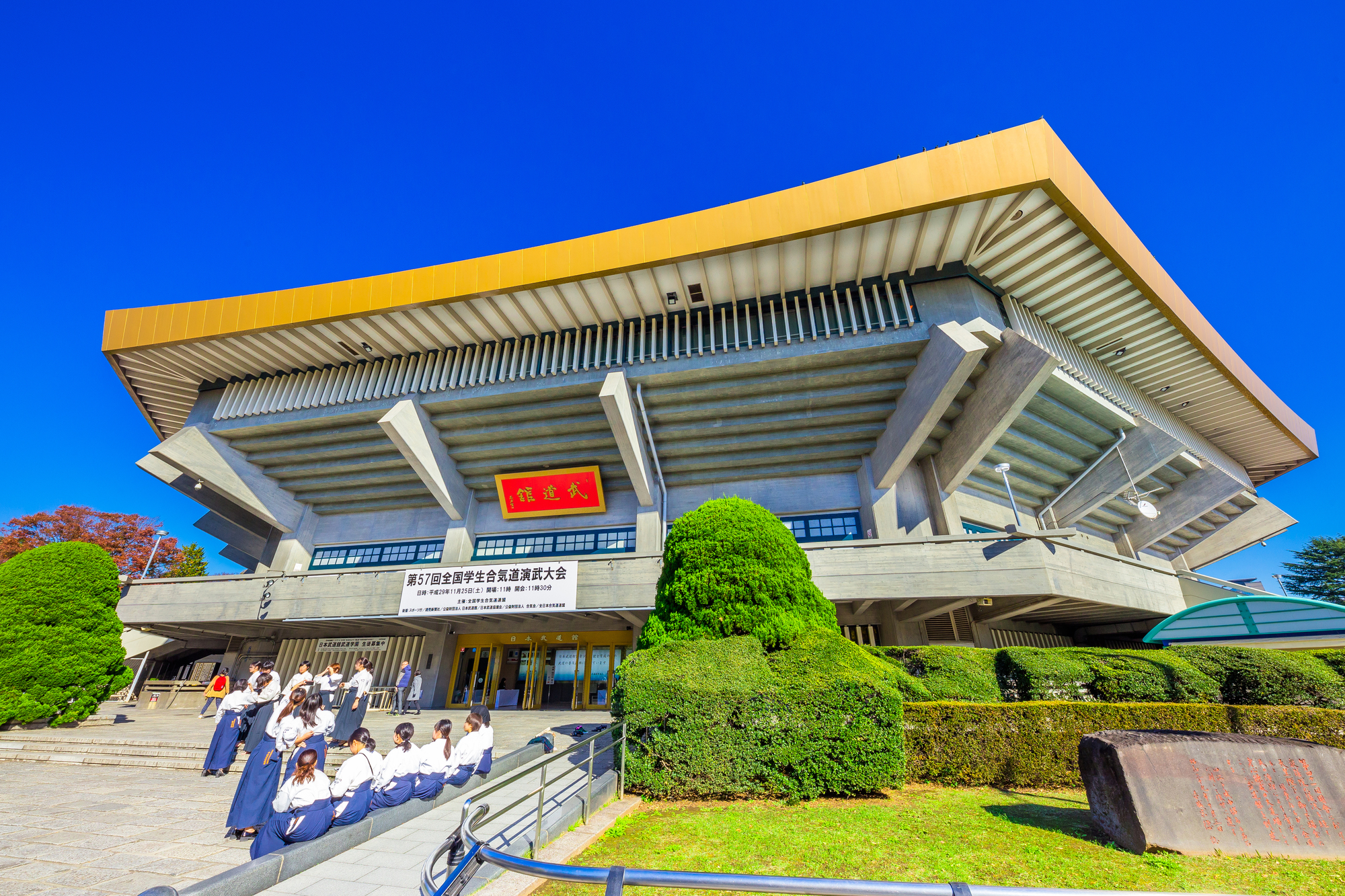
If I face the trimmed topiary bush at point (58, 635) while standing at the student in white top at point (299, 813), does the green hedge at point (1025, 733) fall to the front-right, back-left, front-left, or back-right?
back-right

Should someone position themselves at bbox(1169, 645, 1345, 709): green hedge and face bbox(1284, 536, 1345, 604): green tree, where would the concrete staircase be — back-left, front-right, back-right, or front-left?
back-left

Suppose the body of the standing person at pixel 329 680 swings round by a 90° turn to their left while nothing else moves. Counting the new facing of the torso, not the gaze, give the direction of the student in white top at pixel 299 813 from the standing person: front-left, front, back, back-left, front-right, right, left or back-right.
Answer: front-right

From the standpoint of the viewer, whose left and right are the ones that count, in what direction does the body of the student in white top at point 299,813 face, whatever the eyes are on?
facing away from the viewer and to the left of the viewer

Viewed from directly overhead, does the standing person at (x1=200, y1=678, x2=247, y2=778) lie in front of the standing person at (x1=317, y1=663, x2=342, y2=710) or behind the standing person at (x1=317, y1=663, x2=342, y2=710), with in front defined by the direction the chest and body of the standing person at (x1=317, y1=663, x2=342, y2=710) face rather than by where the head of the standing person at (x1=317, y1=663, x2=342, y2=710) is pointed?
in front

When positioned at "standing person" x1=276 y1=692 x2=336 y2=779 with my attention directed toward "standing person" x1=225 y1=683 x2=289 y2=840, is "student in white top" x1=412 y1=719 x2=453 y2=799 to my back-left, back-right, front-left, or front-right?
back-left

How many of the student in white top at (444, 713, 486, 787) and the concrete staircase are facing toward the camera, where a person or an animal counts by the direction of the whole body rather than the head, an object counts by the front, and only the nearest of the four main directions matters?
1
